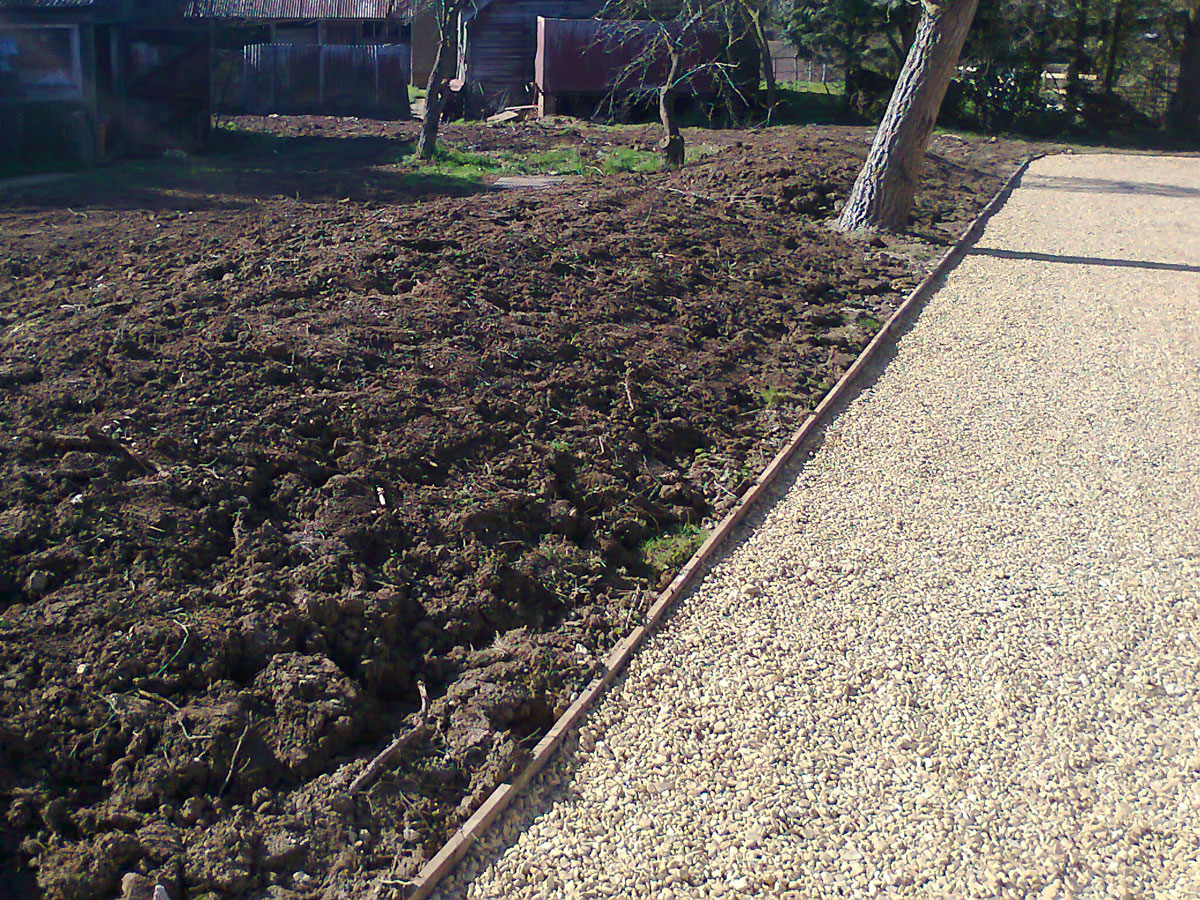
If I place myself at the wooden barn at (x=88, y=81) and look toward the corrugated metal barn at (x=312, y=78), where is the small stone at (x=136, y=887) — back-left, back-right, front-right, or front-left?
back-right

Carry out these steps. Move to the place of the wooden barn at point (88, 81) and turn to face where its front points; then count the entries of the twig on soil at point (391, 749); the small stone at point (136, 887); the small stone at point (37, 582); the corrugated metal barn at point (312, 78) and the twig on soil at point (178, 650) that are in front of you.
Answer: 4

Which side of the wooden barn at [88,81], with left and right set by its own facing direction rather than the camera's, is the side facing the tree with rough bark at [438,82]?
left

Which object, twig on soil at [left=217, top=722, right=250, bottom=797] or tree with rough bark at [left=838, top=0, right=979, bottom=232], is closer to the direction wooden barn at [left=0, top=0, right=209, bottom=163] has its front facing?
the twig on soil

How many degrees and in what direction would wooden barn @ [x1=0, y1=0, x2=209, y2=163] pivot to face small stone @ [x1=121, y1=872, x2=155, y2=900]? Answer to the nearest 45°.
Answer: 0° — it already faces it

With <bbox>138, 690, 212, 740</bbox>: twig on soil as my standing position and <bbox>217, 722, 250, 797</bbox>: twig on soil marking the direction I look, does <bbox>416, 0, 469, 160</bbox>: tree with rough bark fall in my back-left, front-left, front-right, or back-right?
back-left

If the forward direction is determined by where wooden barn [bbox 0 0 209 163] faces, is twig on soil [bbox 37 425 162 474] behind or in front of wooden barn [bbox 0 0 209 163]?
in front

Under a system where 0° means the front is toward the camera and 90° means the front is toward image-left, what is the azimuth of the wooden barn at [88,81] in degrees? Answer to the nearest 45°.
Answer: approximately 0°

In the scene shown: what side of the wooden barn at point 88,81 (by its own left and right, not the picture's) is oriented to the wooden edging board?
front

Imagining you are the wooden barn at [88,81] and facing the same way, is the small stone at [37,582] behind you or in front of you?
in front

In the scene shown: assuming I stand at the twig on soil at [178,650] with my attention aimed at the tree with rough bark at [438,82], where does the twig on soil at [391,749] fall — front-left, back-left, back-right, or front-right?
back-right

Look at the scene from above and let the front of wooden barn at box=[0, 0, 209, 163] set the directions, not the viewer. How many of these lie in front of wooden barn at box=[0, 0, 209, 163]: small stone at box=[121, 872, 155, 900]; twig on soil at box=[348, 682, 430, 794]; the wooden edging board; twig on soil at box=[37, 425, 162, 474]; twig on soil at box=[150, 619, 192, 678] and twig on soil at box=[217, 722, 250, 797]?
6

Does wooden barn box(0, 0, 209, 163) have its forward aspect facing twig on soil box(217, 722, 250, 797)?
yes

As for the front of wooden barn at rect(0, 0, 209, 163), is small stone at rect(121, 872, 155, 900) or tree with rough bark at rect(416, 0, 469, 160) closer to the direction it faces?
the small stone
